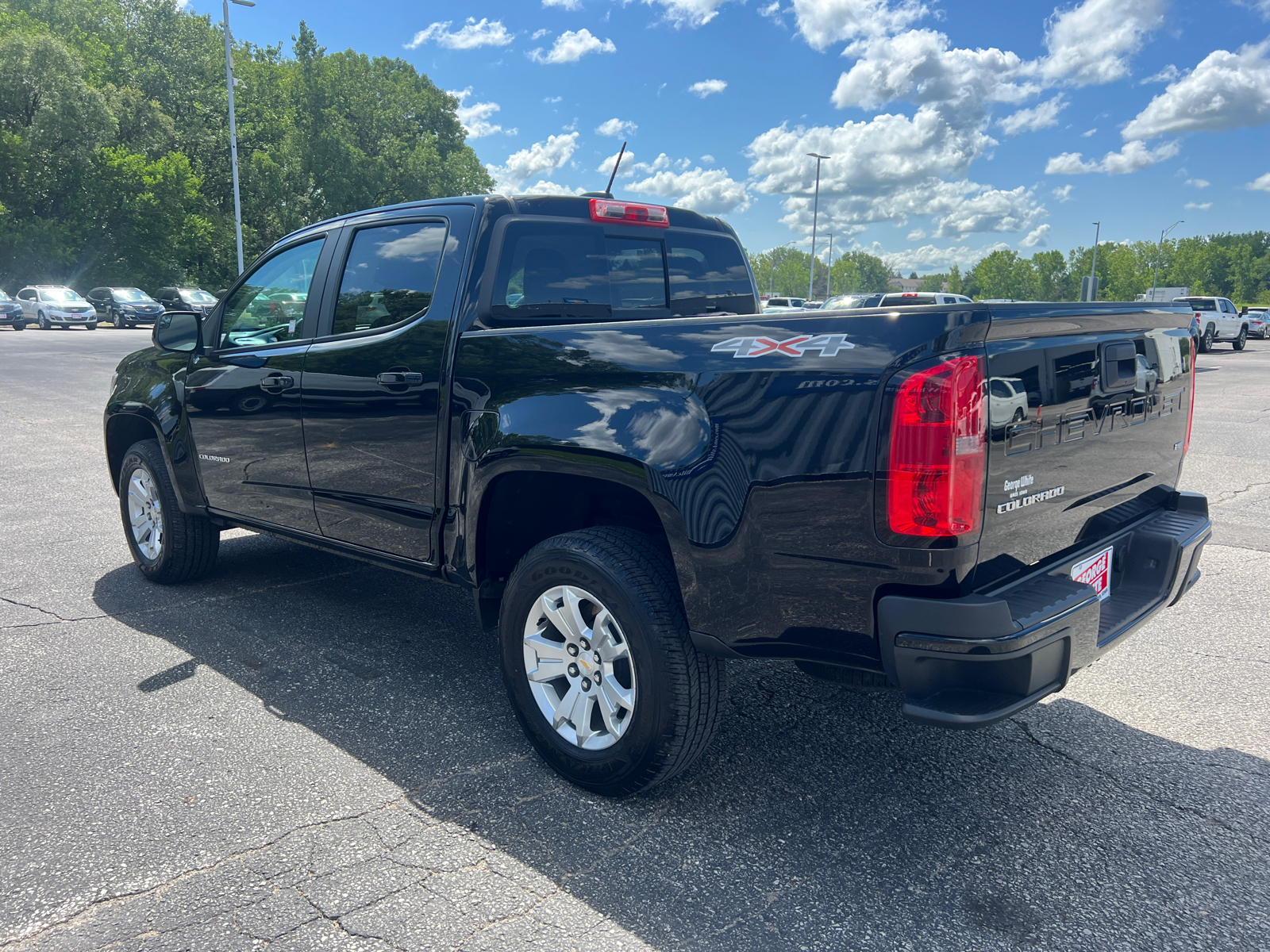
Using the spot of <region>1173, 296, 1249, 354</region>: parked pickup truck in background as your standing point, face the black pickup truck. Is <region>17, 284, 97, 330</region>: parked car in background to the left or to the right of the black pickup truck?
right

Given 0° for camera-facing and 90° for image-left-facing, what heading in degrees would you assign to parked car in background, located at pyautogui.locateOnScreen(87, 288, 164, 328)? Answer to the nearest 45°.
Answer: approximately 315°

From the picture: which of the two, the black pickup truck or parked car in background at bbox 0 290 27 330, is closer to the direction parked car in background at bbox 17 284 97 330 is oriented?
the black pickup truck

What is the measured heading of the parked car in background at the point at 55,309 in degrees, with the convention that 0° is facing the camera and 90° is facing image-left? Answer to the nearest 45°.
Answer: approximately 315°

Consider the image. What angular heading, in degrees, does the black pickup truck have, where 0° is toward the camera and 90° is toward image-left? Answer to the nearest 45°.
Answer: approximately 135°

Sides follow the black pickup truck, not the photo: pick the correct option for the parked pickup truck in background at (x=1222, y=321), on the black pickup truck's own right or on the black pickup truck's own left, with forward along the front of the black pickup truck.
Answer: on the black pickup truck's own right

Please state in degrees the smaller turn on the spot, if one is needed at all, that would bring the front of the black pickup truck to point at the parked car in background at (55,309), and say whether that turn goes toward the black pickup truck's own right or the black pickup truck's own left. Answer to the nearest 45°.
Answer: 0° — it already faces it
